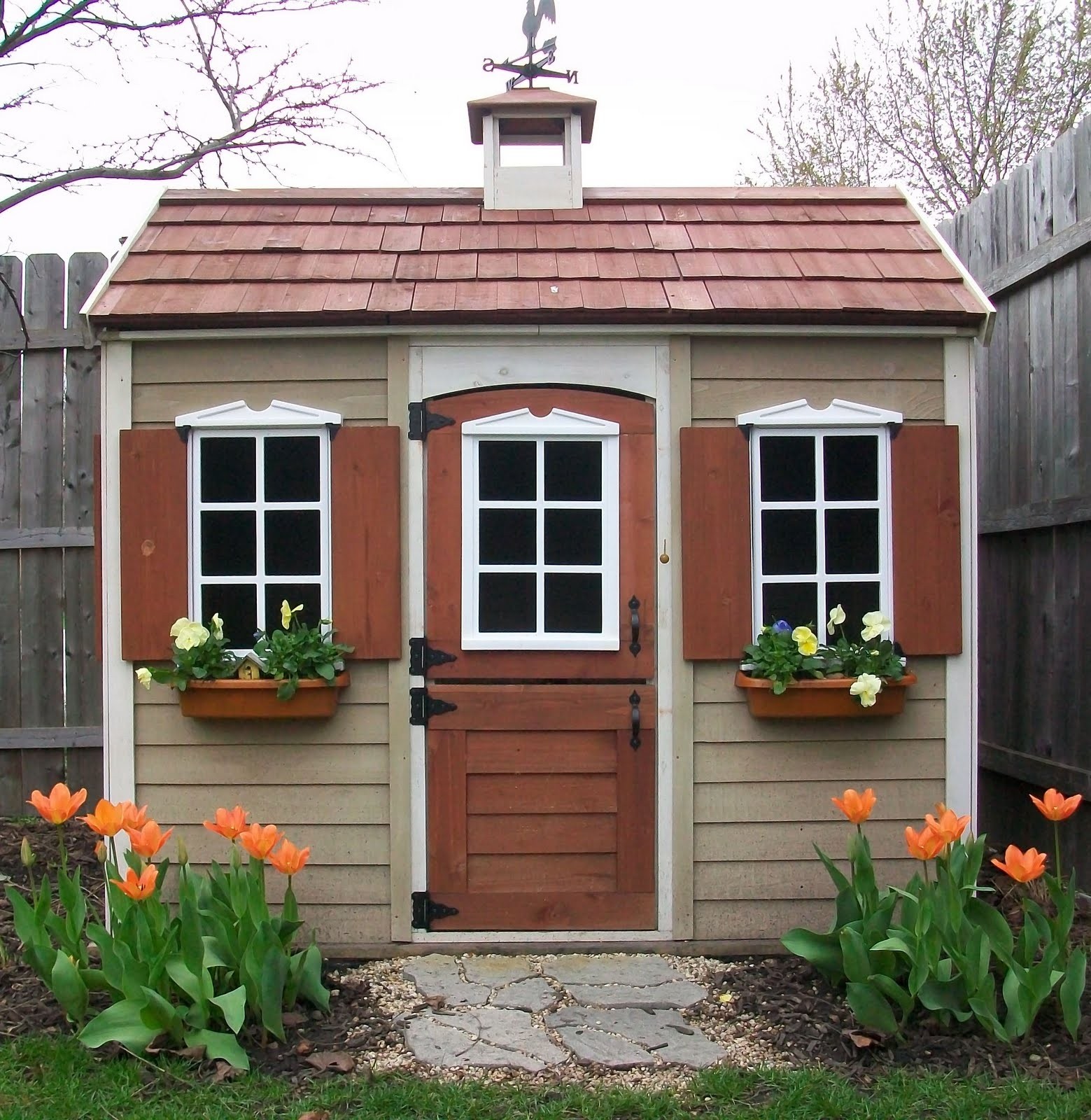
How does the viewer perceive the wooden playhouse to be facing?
facing the viewer

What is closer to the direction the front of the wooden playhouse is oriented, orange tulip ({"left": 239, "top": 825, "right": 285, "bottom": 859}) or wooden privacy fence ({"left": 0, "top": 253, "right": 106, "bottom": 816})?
the orange tulip

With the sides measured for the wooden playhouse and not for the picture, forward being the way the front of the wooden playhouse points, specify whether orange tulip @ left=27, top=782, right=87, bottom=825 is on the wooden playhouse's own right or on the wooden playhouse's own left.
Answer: on the wooden playhouse's own right

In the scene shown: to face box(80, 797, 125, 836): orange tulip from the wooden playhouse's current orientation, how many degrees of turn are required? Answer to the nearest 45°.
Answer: approximately 45° to its right

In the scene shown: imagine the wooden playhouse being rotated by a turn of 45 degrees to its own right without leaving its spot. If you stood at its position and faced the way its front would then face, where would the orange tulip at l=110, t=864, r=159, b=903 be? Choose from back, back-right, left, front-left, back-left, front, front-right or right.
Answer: front

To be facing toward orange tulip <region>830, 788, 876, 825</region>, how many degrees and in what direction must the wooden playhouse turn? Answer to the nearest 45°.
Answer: approximately 45° to its left

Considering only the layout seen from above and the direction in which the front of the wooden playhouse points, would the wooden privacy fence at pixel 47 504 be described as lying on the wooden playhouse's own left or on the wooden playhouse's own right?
on the wooden playhouse's own right

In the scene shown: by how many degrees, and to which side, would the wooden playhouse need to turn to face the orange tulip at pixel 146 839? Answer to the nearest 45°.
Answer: approximately 45° to its right
